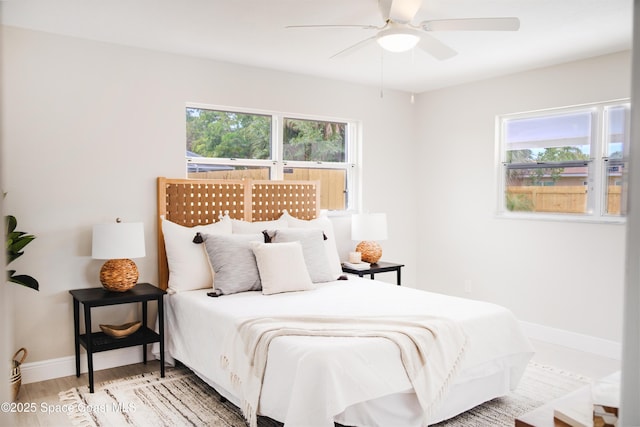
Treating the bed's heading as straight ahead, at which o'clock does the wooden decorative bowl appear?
The wooden decorative bowl is roughly at 5 o'clock from the bed.

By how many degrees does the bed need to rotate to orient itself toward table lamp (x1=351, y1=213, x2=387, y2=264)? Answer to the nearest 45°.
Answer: approximately 135° to its left

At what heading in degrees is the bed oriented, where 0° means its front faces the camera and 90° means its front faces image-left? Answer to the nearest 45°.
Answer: approximately 315°

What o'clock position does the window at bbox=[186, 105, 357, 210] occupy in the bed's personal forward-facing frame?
The window is roughly at 7 o'clock from the bed.

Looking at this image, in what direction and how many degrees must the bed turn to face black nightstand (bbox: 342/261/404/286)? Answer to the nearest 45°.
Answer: approximately 135° to its left
